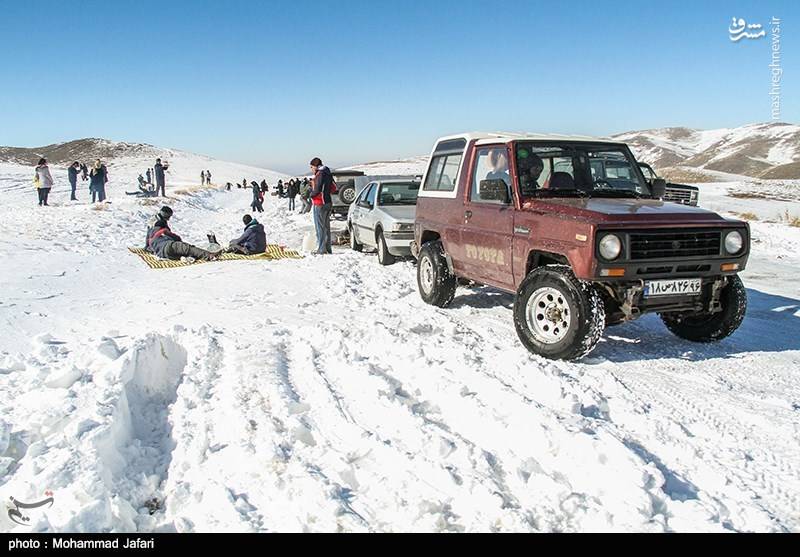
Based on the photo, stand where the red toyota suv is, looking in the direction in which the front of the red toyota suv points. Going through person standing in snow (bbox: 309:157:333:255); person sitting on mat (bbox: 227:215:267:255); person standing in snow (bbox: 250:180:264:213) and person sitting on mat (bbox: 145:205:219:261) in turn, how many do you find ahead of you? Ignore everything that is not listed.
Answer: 0

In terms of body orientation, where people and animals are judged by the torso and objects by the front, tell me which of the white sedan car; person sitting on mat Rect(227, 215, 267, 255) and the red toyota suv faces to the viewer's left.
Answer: the person sitting on mat

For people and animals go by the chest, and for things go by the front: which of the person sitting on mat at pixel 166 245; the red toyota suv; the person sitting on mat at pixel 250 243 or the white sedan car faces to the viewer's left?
the person sitting on mat at pixel 250 243

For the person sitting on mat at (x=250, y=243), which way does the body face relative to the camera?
to the viewer's left

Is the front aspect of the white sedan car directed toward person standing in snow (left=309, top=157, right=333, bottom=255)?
no

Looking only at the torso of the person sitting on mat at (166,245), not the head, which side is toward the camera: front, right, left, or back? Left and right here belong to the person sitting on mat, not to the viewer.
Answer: right

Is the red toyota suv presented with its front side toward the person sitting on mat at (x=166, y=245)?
no

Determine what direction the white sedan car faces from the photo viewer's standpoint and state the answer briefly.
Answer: facing the viewer and to the right of the viewer

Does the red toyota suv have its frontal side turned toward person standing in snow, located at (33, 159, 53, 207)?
no

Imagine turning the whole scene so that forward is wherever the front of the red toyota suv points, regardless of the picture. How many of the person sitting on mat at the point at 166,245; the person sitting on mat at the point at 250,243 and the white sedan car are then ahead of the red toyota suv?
0

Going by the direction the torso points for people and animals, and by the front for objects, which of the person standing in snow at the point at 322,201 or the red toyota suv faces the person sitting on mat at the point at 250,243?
the person standing in snow

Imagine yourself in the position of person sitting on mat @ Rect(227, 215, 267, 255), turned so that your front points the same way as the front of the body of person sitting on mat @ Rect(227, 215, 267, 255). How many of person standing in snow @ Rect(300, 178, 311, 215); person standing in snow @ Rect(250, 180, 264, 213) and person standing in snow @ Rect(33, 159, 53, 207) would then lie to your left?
0
